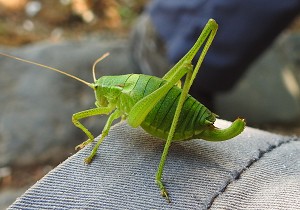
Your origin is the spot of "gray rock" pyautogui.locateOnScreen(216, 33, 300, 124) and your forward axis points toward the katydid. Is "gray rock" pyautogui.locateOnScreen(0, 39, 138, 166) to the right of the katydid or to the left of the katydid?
right

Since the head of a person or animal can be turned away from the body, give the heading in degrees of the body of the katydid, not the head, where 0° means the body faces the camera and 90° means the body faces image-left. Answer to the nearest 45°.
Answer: approximately 90°

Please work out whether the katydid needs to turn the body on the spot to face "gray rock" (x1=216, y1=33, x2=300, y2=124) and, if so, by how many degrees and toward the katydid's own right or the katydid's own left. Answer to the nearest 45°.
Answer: approximately 90° to the katydid's own right

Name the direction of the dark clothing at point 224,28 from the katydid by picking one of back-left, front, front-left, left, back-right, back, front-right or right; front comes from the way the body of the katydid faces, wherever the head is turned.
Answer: right
